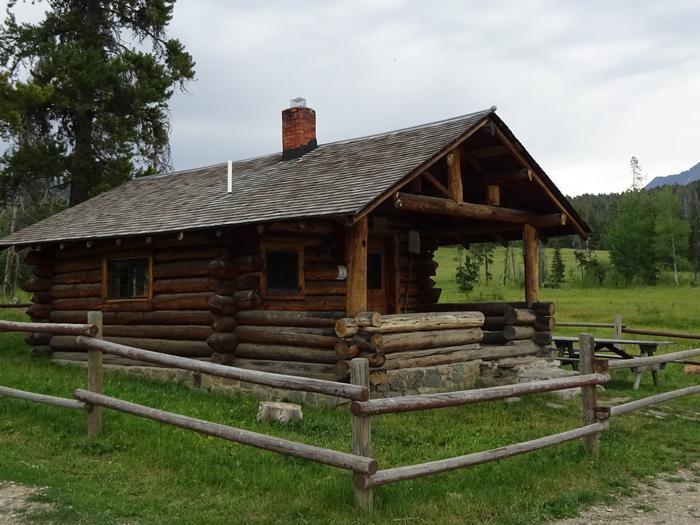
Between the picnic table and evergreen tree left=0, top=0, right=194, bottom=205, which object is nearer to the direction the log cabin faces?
the picnic table

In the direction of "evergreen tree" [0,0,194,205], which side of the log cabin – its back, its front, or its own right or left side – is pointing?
back

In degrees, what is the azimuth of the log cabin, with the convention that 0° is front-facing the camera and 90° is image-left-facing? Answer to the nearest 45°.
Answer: approximately 315°

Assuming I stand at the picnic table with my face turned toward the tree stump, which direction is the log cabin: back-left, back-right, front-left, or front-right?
front-right

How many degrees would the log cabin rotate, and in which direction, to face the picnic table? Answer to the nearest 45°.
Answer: approximately 45° to its left

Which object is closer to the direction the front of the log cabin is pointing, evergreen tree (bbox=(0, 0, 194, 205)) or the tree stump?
the tree stump

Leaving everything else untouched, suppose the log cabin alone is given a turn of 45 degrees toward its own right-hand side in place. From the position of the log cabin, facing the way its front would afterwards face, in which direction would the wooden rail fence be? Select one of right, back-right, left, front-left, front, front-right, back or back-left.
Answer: front

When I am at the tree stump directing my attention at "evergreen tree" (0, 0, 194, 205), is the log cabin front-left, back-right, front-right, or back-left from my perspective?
front-right

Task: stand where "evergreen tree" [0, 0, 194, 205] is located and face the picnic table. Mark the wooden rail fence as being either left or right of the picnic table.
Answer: right

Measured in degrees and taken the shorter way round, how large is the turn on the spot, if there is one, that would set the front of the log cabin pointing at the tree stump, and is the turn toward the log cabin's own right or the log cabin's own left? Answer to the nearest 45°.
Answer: approximately 45° to the log cabin's own right
